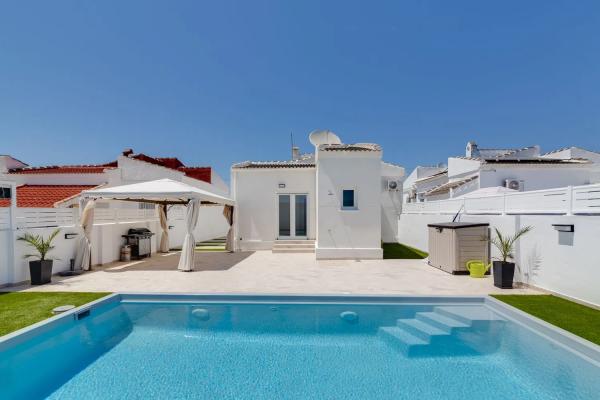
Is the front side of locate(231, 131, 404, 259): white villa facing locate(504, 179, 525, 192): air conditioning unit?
no

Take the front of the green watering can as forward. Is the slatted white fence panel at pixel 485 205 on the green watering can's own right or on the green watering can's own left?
on the green watering can's own left

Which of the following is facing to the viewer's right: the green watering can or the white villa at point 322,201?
the green watering can

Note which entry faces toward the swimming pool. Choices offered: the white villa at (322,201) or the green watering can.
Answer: the white villa

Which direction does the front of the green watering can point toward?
to the viewer's right

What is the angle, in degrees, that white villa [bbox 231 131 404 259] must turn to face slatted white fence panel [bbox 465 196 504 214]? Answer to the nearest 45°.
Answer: approximately 45° to its left

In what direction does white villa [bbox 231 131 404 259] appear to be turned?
toward the camera

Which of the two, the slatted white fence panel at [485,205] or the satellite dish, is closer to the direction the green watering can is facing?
the slatted white fence panel

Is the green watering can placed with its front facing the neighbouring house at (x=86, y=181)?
no

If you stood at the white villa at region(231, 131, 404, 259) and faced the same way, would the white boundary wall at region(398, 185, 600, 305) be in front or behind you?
in front

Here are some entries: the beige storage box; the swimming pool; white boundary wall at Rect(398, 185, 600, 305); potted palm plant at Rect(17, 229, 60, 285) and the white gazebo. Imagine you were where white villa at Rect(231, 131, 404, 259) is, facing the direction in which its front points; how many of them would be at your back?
0

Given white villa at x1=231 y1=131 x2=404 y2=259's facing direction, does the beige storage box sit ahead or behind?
ahead

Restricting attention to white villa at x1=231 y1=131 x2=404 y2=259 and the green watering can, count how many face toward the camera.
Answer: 1

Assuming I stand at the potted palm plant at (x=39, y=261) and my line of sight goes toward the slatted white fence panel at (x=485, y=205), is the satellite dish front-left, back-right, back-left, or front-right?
front-left
